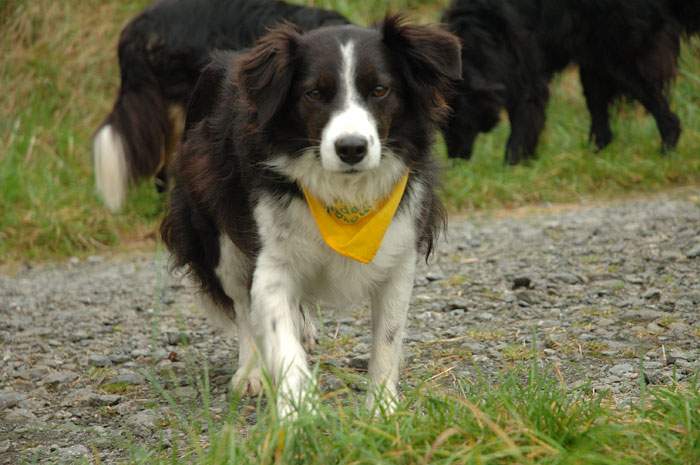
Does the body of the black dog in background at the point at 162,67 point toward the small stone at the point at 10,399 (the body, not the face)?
no

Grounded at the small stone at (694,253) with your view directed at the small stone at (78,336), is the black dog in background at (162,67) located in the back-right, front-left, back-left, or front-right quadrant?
front-right

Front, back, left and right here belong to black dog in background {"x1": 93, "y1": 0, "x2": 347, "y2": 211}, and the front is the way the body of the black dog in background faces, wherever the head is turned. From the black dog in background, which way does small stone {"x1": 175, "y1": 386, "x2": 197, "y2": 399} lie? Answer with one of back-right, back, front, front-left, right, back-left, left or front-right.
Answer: right

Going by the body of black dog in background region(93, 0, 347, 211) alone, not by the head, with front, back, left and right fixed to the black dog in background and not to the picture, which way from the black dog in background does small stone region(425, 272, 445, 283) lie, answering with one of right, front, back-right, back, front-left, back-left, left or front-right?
front-right

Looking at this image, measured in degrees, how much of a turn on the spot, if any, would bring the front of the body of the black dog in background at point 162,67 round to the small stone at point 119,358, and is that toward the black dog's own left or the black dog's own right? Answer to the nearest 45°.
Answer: approximately 90° to the black dog's own right

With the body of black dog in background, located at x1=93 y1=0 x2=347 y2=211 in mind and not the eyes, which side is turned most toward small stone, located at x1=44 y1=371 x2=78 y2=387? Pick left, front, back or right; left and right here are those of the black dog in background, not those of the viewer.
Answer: right

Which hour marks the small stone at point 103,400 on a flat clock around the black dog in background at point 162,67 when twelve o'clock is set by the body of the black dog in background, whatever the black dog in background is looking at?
The small stone is roughly at 3 o'clock from the black dog in background.

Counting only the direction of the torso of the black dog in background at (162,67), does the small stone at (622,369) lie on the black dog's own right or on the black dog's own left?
on the black dog's own right

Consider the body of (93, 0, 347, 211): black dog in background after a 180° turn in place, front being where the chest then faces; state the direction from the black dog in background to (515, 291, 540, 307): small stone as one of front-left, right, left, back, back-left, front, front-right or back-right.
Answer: back-left

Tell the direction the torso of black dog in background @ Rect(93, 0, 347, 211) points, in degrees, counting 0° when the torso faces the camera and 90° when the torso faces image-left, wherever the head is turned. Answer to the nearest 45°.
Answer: approximately 270°

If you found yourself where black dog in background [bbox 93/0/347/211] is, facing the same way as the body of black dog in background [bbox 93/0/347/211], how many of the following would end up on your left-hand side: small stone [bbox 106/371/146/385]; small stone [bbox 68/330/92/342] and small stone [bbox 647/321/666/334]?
0

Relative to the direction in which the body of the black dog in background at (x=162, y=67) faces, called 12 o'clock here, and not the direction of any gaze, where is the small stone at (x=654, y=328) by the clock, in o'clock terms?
The small stone is roughly at 2 o'clock from the black dog in background.

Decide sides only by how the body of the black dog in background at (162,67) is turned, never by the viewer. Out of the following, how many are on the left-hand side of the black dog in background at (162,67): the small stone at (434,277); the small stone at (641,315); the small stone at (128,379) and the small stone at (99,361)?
0

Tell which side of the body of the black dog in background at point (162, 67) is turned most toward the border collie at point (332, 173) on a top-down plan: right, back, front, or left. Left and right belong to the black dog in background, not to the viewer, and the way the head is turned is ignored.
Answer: right

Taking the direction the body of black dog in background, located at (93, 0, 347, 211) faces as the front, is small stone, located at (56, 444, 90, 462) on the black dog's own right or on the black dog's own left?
on the black dog's own right

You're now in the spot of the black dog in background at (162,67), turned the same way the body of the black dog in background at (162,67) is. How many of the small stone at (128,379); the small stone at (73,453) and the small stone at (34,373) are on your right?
3

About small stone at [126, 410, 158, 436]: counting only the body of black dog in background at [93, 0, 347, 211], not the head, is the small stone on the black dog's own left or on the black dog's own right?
on the black dog's own right

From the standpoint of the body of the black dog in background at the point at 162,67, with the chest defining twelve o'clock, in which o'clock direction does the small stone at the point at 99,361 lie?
The small stone is roughly at 3 o'clock from the black dog in background.
